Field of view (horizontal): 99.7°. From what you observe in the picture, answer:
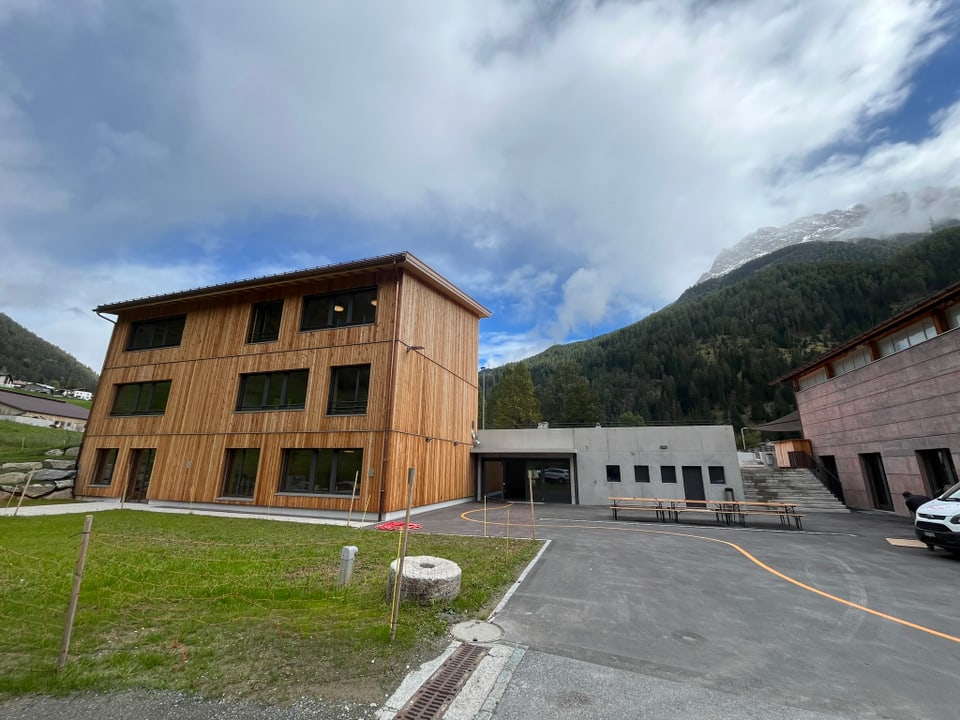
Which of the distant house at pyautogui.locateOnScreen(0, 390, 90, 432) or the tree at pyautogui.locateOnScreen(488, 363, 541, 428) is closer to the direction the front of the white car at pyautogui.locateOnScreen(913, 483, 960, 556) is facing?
the distant house

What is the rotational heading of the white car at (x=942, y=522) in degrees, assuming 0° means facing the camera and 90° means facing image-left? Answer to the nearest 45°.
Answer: approximately 45°

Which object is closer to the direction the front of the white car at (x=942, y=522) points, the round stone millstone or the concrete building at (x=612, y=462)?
the round stone millstone

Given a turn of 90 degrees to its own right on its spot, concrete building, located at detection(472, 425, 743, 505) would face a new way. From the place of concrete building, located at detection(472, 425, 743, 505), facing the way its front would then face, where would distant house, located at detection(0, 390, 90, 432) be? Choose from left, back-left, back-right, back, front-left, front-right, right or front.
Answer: front

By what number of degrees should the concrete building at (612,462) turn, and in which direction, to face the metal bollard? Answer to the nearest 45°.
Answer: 0° — it already faces it

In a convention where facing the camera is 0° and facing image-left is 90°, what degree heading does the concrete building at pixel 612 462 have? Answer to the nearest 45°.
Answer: approximately 0°

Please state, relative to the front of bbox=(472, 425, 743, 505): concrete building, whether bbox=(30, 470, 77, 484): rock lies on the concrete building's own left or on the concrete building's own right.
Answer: on the concrete building's own right

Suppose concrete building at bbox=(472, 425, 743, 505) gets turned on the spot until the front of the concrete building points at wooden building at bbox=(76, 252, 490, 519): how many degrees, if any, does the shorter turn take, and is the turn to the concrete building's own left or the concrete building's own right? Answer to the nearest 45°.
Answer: approximately 45° to the concrete building's own right
